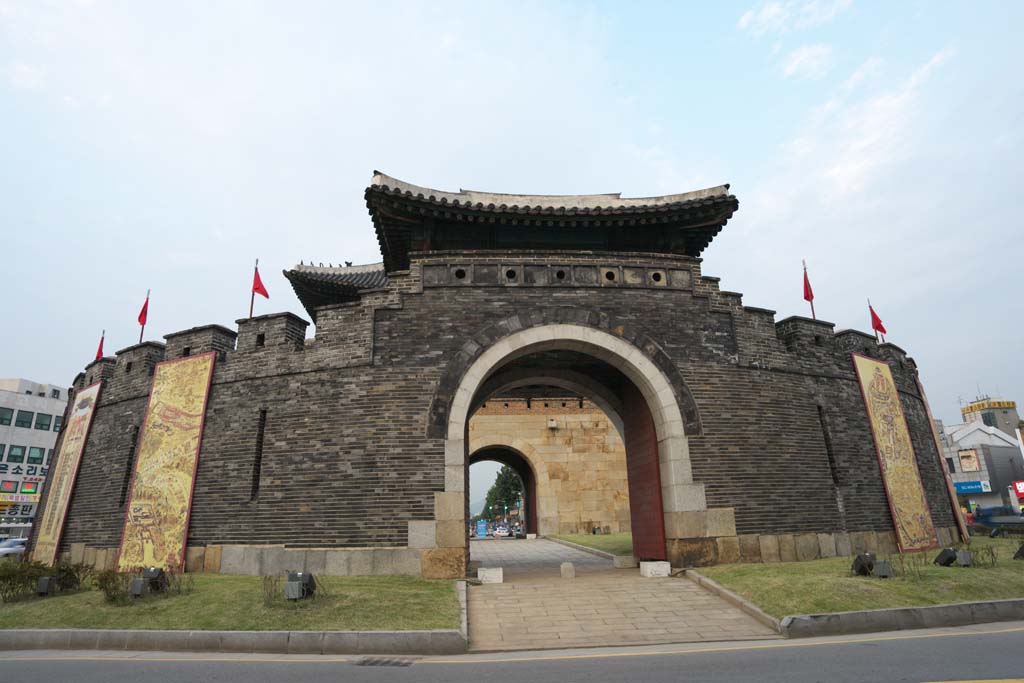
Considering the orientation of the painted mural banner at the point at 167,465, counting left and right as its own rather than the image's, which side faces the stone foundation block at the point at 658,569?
left

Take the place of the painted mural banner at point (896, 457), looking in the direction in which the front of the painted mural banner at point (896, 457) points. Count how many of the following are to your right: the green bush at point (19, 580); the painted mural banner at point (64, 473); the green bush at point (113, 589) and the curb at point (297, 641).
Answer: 4

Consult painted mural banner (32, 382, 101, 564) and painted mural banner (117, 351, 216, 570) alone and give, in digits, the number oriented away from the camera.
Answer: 0

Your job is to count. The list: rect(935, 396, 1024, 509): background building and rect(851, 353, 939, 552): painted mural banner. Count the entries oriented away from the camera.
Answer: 0

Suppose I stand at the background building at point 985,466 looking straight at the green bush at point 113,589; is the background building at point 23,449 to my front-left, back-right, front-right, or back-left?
front-right

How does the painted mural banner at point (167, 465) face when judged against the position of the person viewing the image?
facing the viewer and to the left of the viewer

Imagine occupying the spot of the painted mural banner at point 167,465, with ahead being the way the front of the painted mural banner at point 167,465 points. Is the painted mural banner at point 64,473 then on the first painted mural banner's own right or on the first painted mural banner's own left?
on the first painted mural banner's own right

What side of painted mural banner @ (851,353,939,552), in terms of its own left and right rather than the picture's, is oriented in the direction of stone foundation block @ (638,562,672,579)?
right

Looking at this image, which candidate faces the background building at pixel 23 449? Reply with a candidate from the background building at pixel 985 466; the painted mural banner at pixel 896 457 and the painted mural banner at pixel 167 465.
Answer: the background building at pixel 985 466

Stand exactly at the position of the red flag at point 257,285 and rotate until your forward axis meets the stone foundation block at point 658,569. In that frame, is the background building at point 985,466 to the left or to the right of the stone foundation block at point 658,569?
left

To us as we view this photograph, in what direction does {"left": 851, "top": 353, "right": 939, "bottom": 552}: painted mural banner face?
facing the viewer and to the right of the viewer

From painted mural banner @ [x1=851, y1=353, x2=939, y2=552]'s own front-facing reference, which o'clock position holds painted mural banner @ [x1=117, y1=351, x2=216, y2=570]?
painted mural banner @ [x1=117, y1=351, x2=216, y2=570] is roughly at 3 o'clock from painted mural banner @ [x1=851, y1=353, x2=939, y2=552].

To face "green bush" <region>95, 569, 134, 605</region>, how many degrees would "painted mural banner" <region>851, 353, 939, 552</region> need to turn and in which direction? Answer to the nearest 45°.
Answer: approximately 90° to its right
